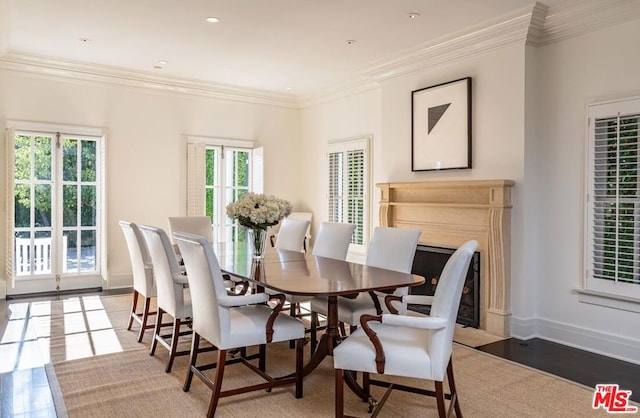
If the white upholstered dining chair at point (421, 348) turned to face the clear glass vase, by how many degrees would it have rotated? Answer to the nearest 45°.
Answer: approximately 45° to its right

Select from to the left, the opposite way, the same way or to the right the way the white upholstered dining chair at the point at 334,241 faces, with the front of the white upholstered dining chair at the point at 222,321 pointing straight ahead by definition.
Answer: the opposite way

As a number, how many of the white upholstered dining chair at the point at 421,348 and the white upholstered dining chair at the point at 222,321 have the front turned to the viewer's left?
1

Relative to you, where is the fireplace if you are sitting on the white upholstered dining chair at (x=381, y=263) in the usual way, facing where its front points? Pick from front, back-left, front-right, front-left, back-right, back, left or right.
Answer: back

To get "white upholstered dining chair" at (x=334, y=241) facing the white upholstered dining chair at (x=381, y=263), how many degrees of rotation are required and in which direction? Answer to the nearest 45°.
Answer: approximately 90° to its left

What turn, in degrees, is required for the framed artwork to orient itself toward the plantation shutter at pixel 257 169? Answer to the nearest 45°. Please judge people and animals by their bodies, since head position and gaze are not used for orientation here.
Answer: approximately 90° to its right

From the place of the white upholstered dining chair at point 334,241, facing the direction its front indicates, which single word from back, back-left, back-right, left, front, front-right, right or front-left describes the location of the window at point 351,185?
back-right

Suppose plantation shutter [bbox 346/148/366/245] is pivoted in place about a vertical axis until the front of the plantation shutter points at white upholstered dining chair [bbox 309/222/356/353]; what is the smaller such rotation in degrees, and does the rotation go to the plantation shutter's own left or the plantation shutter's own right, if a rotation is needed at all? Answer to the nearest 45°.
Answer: approximately 45° to the plantation shutter's own left

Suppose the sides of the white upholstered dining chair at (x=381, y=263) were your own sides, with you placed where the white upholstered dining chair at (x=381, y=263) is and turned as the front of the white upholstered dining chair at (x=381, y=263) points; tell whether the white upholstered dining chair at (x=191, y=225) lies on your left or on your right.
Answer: on your right

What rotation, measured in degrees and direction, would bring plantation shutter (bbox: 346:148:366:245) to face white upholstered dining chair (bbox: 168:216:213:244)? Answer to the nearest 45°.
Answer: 0° — it already faces it
